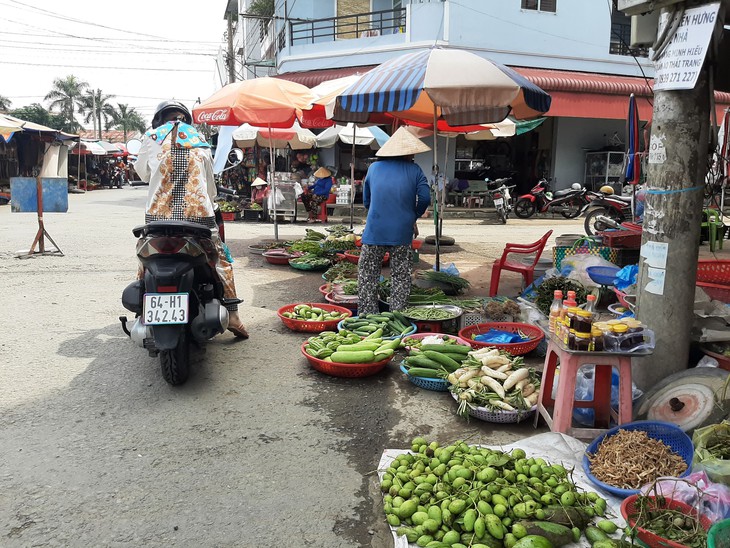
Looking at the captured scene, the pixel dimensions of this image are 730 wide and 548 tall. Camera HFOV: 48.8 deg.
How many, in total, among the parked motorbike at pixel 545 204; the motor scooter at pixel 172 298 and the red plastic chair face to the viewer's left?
2

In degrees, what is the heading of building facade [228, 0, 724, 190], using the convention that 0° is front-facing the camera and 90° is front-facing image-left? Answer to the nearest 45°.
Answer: approximately 45°

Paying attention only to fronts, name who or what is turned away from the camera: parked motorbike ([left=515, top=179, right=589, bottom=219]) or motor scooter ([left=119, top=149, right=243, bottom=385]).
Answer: the motor scooter

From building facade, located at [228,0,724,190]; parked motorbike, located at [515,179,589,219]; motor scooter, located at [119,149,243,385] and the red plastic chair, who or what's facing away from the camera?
the motor scooter

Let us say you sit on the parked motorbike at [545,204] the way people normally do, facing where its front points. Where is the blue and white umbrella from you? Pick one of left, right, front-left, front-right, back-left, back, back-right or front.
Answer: left

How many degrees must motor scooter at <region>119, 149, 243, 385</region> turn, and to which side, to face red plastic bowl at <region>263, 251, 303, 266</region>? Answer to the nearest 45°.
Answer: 0° — it already faces it

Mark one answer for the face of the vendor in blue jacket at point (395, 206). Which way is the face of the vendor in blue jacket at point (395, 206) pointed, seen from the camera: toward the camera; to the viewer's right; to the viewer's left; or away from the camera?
away from the camera

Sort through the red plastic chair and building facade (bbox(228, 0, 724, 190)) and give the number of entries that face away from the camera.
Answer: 0

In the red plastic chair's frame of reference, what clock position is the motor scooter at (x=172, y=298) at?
The motor scooter is roughly at 10 o'clock from the red plastic chair.

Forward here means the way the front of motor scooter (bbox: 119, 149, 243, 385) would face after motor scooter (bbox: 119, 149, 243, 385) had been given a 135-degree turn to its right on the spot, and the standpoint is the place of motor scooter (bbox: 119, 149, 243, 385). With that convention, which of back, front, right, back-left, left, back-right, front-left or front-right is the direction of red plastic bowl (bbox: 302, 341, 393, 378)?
front-left

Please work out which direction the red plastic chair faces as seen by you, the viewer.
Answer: facing to the left of the viewer

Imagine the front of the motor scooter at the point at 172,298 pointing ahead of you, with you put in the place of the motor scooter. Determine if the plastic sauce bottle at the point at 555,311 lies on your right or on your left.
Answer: on your right

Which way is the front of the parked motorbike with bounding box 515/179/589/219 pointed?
to the viewer's left

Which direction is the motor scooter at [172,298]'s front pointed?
away from the camera

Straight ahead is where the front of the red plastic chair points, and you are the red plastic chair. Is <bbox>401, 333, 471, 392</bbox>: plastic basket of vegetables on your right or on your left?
on your left

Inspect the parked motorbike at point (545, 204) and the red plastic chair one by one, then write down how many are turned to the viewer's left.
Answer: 2
